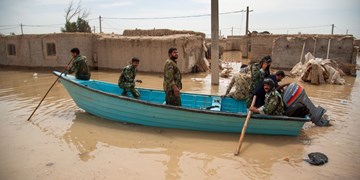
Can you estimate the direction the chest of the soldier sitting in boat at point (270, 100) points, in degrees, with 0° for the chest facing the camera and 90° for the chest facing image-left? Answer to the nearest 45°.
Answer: approximately 45°

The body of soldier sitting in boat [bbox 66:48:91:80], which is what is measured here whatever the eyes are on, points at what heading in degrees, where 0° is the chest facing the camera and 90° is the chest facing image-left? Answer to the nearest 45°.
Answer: approximately 90°

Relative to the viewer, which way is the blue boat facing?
to the viewer's left

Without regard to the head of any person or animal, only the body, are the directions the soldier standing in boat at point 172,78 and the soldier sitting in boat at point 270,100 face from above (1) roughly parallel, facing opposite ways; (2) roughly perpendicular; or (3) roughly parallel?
roughly perpendicular

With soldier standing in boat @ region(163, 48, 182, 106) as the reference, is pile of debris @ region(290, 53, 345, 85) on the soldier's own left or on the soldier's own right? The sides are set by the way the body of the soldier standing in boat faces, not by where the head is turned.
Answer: on the soldier's own left

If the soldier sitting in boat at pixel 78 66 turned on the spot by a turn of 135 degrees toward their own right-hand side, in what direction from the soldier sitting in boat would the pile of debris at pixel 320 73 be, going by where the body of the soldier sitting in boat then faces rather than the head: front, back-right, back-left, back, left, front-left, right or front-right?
front-right
